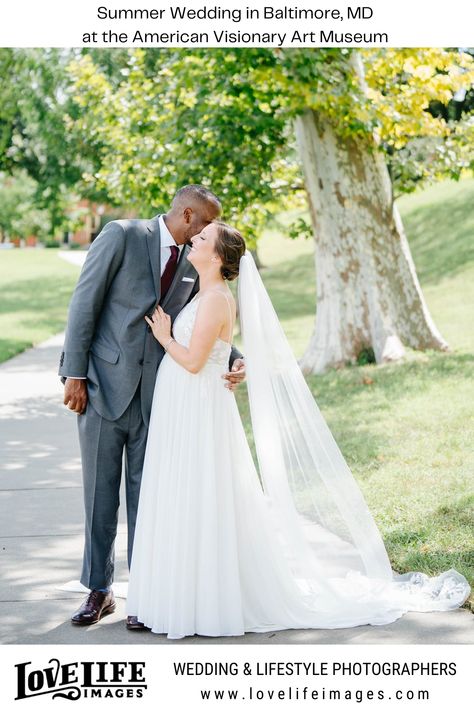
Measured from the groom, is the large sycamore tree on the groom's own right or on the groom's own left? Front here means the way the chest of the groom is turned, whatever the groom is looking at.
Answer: on the groom's own left

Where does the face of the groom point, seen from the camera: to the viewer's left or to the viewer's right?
to the viewer's right

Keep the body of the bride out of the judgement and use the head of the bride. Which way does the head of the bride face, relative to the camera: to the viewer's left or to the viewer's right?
to the viewer's left

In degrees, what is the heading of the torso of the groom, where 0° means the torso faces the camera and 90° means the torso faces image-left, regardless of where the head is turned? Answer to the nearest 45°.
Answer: approximately 315°
